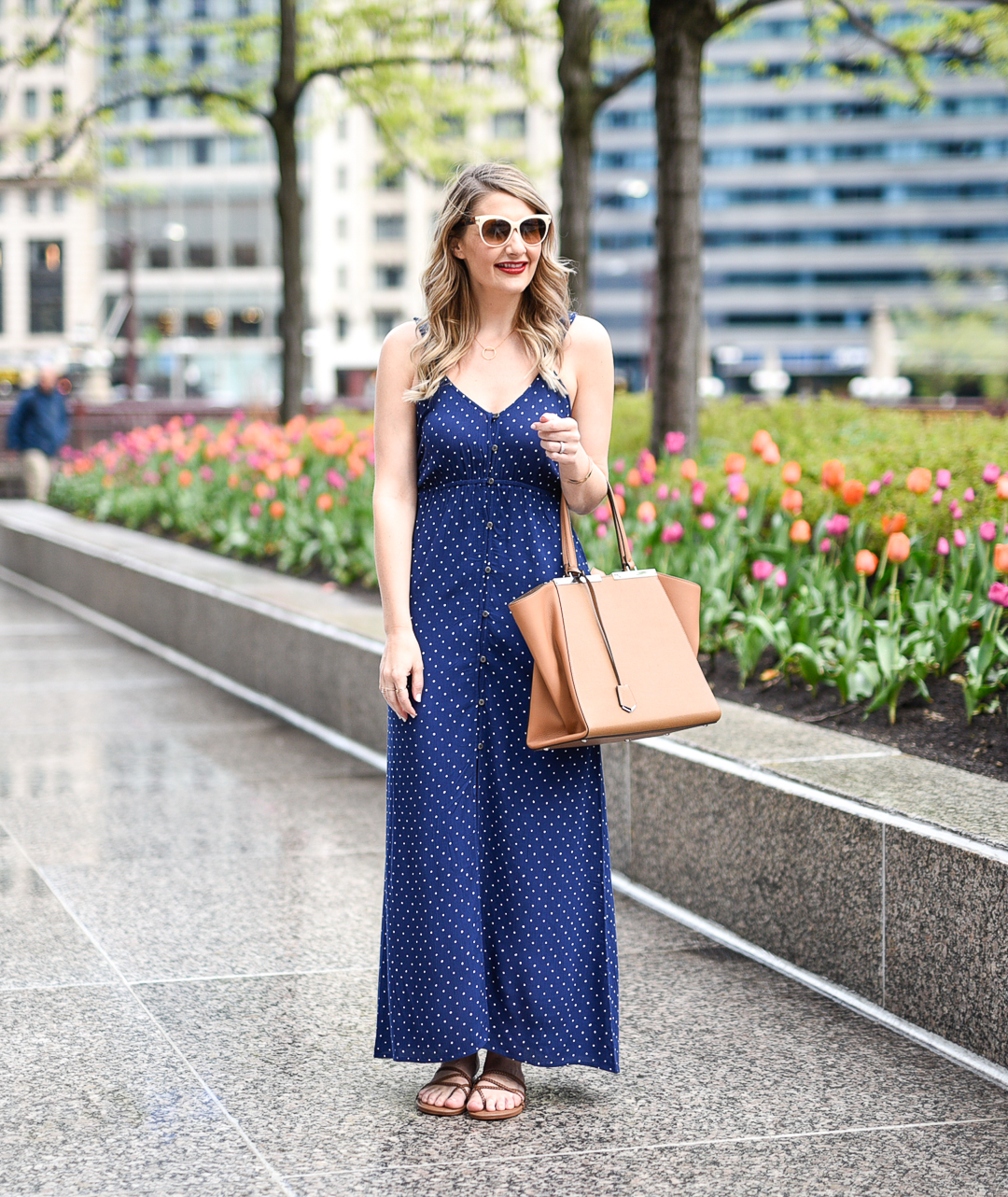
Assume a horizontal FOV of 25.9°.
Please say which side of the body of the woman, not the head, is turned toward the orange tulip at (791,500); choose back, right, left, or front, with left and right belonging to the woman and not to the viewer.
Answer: back

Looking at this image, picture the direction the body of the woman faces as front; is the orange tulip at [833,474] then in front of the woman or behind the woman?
behind

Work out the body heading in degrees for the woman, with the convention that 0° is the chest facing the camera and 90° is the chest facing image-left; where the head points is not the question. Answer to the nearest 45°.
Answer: approximately 0°

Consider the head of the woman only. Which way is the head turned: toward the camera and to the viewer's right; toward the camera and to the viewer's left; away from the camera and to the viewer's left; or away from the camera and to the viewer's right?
toward the camera and to the viewer's right

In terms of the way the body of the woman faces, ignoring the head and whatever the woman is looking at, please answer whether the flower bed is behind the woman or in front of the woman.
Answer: behind

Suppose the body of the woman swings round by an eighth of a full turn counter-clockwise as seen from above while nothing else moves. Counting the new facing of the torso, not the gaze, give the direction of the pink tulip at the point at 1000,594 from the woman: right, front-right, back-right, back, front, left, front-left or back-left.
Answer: left
